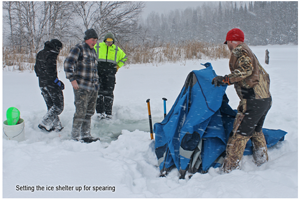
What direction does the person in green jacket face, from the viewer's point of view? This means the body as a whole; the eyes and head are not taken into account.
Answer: toward the camera

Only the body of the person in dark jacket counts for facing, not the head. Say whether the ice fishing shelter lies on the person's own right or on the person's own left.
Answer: on the person's own right

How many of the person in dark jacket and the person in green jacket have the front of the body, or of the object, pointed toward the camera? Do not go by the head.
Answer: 1

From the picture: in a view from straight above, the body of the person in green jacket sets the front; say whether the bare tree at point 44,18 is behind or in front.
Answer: behind

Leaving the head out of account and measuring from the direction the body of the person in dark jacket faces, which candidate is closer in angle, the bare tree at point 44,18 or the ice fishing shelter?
the ice fishing shelter

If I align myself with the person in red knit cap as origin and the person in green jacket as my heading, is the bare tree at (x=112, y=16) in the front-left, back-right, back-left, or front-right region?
front-right

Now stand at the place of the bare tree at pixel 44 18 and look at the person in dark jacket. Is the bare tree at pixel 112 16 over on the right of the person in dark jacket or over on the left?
left

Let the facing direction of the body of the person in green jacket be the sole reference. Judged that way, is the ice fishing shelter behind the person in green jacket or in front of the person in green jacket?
in front

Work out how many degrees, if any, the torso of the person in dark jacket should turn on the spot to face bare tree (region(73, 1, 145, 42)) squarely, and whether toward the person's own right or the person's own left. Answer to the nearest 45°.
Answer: approximately 90° to the person's own left

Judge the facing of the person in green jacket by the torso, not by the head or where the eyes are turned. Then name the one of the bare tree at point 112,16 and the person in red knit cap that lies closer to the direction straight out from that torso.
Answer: the person in red knit cap

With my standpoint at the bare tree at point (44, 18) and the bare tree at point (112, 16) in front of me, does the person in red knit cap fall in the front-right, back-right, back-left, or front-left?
front-right

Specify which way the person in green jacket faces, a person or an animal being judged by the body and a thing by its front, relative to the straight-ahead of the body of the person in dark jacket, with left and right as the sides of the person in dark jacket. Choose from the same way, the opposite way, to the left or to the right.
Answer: to the right

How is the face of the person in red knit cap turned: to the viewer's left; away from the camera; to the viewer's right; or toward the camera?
to the viewer's left

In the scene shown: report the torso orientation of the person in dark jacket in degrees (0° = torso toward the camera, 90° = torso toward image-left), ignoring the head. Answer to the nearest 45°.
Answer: approximately 270°

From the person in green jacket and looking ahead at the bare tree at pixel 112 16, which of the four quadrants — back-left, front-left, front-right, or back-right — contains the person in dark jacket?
back-left

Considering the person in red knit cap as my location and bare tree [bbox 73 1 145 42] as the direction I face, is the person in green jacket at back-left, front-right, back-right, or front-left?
front-left
